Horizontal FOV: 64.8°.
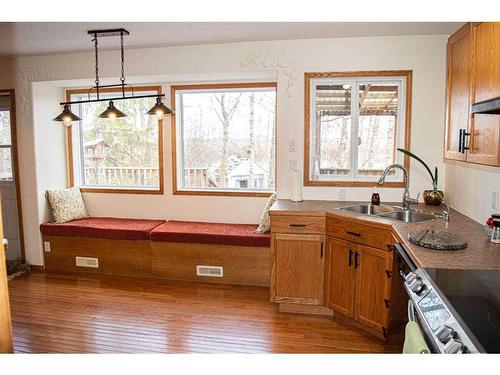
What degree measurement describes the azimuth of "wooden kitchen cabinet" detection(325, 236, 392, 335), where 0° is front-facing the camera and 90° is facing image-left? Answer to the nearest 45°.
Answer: approximately 45°

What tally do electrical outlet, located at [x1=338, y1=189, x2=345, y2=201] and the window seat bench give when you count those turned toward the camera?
2

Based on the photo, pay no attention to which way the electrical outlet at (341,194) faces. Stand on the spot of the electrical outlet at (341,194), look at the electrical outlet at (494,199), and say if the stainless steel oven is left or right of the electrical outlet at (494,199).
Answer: right

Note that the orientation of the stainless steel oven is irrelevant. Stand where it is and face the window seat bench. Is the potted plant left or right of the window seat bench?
right

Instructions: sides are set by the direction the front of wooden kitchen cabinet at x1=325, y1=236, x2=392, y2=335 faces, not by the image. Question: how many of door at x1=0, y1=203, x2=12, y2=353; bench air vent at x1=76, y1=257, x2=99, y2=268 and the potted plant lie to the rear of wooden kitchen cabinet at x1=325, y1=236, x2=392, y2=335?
1

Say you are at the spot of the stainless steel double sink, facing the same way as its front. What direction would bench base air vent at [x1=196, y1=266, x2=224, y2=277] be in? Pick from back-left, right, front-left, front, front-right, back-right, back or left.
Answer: front-right

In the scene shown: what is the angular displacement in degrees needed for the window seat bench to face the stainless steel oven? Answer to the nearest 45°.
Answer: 0° — it already faces it

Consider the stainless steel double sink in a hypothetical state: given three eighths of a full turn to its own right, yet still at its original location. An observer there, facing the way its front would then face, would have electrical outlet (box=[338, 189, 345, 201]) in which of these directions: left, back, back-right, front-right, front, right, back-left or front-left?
front-left
